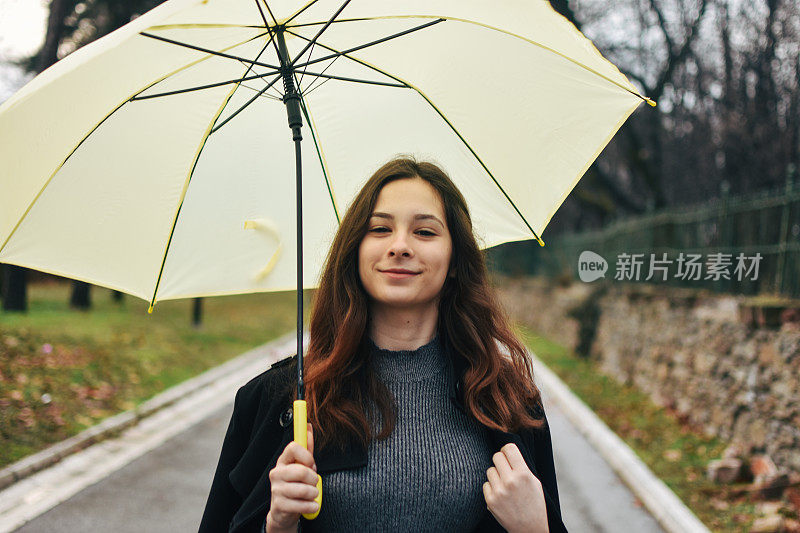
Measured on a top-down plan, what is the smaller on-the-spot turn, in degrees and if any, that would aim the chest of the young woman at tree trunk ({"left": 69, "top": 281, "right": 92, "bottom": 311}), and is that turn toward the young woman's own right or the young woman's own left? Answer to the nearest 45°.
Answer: approximately 135° to the young woman's own right

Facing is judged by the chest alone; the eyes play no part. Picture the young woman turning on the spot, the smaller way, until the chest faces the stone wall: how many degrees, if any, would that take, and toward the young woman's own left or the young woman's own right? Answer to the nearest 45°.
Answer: approximately 135° to the young woman's own left

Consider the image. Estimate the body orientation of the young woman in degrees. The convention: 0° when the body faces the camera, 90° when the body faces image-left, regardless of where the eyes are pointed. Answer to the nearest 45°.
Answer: approximately 0°

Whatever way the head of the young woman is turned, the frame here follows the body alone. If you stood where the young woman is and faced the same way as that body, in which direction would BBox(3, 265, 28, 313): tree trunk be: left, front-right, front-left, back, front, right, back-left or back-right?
back-right

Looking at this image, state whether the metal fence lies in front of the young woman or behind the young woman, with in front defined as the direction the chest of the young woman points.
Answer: behind

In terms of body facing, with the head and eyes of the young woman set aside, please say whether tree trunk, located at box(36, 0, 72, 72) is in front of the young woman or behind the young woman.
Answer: behind
